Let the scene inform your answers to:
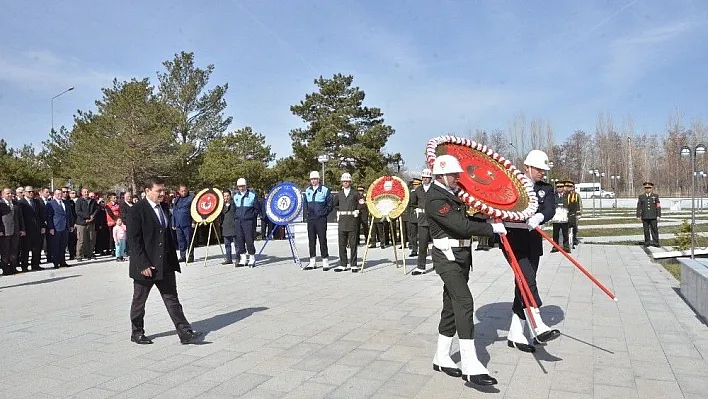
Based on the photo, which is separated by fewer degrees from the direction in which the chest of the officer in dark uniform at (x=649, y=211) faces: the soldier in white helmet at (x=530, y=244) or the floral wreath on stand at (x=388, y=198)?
the soldier in white helmet

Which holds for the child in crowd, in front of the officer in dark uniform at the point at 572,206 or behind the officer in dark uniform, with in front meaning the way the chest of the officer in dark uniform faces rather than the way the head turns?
in front

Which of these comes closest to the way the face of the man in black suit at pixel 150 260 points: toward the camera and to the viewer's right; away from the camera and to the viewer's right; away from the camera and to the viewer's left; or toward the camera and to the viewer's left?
toward the camera and to the viewer's right

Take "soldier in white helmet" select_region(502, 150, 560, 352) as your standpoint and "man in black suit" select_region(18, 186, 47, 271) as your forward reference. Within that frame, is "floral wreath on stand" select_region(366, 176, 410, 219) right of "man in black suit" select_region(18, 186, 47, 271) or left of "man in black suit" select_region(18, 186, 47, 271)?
right

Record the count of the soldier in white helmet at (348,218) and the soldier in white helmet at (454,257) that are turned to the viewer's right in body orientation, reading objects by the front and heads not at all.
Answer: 1

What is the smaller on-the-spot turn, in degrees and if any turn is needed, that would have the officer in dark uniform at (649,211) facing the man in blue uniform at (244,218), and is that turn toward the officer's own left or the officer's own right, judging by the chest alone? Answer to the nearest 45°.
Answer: approximately 45° to the officer's own right

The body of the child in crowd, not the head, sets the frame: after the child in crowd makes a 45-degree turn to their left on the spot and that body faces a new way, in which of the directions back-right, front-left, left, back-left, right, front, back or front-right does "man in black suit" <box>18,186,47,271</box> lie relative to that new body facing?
back-right

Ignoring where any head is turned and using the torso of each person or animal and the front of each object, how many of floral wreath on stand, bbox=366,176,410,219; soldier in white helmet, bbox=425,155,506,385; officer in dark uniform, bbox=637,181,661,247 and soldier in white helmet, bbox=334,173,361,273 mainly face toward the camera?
3

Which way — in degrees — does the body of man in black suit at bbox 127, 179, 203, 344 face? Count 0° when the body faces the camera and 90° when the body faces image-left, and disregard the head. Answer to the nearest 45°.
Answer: approximately 315°

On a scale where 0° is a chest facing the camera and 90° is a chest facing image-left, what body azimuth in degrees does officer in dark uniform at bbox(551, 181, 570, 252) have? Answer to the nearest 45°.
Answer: approximately 45°

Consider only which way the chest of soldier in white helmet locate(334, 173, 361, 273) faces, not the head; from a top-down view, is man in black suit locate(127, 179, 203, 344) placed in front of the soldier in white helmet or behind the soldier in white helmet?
in front
